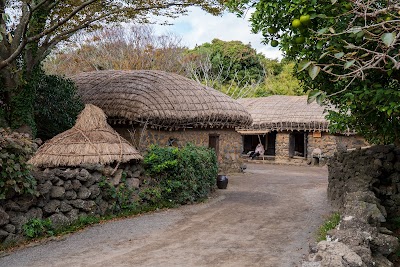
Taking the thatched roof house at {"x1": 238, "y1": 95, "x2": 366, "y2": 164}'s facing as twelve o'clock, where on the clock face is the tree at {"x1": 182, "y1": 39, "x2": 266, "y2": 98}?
The tree is roughly at 5 o'clock from the thatched roof house.

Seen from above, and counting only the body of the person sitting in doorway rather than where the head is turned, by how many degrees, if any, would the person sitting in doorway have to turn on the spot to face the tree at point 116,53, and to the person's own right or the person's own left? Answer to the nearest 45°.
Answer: approximately 45° to the person's own right

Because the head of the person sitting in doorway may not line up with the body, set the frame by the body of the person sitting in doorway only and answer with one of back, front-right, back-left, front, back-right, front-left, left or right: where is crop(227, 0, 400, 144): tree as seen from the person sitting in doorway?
front-left

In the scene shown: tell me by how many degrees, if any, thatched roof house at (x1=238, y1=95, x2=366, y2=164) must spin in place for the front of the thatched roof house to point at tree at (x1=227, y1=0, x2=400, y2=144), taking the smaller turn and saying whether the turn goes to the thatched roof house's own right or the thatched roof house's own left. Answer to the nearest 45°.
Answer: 0° — it already faces it

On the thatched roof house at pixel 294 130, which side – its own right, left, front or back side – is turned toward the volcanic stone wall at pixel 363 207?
front

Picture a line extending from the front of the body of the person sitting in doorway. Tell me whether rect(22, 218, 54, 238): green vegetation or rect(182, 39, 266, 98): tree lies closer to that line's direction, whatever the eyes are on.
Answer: the green vegetation

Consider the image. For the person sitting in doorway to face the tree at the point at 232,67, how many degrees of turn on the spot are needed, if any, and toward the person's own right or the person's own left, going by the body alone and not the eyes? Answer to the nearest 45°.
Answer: approximately 135° to the person's own right

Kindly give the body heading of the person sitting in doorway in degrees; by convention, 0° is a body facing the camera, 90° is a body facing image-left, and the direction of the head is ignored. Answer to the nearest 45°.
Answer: approximately 45°

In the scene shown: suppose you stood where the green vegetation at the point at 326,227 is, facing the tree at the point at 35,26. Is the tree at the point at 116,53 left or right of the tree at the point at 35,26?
right

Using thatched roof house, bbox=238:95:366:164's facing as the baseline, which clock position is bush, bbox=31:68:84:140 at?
The bush is roughly at 1 o'clock from the thatched roof house.
